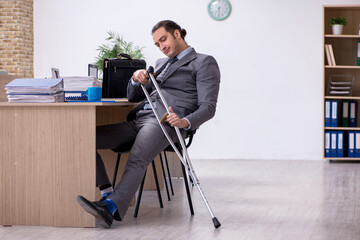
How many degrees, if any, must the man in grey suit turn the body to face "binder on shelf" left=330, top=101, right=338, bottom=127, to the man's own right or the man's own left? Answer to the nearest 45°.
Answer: approximately 180°

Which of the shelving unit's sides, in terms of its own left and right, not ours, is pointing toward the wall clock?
right

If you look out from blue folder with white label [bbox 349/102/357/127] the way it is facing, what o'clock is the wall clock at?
The wall clock is roughly at 3 o'clock from the blue folder with white label.

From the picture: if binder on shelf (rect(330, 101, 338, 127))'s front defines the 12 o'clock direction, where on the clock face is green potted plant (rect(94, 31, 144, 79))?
The green potted plant is roughly at 3 o'clock from the binder on shelf.

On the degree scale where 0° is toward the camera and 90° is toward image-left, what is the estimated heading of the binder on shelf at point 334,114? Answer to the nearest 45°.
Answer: approximately 0°
